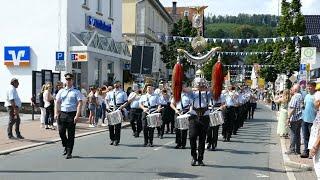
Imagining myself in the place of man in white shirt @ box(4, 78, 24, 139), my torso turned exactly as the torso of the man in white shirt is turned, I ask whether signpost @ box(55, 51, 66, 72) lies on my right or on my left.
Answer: on my left

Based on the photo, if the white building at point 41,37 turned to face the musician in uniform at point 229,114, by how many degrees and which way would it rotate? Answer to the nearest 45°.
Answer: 0° — it already faces them

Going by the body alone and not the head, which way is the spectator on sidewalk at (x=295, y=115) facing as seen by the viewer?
to the viewer's left

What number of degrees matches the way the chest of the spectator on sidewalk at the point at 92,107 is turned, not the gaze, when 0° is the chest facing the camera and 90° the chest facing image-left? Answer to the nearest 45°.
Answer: approximately 270°

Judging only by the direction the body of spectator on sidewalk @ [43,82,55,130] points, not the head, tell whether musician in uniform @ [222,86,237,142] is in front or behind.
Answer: in front

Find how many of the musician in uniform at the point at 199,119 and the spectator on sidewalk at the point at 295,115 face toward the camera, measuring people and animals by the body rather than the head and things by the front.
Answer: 1

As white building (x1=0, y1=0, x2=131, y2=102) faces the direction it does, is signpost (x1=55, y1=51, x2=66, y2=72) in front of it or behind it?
in front

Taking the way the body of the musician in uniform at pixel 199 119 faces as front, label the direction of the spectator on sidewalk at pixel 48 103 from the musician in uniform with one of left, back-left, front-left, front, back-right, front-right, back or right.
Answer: back-right

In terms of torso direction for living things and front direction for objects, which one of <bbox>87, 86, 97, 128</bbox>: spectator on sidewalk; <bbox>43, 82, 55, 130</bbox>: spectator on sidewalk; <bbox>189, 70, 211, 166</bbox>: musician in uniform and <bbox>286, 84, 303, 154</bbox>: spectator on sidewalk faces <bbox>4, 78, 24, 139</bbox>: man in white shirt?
<bbox>286, 84, 303, 154</bbox>: spectator on sidewalk

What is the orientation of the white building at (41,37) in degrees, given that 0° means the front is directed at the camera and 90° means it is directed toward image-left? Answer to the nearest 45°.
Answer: approximately 315°

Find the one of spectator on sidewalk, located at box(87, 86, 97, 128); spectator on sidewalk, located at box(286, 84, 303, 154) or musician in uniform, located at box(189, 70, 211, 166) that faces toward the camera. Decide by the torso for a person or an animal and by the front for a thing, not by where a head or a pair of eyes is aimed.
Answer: the musician in uniform

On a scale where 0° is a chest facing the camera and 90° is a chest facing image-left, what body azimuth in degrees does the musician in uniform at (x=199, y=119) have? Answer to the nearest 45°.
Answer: approximately 0°

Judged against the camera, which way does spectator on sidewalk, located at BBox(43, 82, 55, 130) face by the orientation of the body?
to the viewer's right

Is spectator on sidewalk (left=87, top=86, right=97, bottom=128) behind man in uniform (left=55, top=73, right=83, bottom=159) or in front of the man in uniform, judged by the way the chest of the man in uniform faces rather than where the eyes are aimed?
behind
